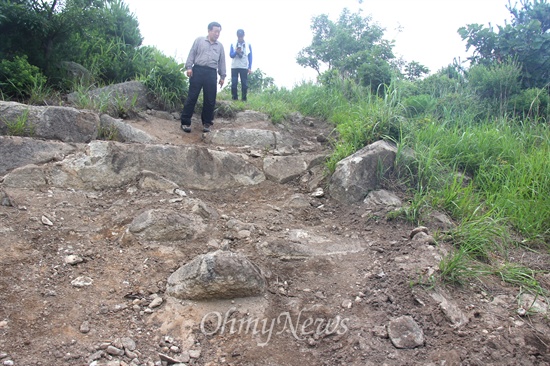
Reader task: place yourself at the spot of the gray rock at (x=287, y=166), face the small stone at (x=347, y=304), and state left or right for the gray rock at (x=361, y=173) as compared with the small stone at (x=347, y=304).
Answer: left

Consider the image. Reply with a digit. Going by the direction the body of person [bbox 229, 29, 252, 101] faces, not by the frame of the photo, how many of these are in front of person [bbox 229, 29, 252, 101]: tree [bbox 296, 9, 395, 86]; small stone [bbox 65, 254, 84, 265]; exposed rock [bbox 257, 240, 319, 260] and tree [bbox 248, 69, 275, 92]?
2

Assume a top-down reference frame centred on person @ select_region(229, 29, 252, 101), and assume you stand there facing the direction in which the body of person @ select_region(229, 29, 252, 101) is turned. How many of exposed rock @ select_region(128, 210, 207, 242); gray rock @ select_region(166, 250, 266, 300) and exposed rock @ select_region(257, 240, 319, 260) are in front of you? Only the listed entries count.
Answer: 3

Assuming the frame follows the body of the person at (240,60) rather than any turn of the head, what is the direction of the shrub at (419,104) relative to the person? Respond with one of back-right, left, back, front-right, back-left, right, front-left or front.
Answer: front-left

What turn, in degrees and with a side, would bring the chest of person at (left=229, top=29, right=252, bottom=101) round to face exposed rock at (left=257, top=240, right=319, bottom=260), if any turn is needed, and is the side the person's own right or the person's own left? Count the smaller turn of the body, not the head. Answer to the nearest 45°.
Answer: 0° — they already face it

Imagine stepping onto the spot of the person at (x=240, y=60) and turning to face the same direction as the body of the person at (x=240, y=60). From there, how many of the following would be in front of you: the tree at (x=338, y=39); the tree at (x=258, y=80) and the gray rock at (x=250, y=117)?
1

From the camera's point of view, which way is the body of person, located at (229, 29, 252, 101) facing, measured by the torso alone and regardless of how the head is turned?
toward the camera

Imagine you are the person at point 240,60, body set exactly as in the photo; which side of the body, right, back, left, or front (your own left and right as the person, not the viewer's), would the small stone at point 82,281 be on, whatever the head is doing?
front

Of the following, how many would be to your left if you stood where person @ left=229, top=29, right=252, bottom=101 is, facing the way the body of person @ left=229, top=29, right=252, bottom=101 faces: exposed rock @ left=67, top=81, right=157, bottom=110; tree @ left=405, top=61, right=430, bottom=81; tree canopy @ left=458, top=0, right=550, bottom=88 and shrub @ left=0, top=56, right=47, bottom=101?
2

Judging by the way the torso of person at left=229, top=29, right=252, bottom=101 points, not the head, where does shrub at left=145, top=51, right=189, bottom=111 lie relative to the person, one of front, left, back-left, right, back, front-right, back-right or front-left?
front-right

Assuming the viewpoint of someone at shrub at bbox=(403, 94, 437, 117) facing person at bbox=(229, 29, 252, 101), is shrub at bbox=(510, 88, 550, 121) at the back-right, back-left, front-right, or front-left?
back-right

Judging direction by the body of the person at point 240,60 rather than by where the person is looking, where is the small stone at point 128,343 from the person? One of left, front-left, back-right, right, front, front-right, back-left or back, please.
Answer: front

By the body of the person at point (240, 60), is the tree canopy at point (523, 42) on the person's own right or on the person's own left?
on the person's own left

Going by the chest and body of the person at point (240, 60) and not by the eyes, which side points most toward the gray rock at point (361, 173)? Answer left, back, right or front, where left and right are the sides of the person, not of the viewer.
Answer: front

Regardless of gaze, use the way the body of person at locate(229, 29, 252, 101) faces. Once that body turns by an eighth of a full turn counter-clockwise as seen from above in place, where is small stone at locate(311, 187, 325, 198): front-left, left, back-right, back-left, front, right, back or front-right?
front-right

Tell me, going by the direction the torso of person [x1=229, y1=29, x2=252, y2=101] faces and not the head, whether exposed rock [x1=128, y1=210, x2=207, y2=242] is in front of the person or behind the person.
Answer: in front

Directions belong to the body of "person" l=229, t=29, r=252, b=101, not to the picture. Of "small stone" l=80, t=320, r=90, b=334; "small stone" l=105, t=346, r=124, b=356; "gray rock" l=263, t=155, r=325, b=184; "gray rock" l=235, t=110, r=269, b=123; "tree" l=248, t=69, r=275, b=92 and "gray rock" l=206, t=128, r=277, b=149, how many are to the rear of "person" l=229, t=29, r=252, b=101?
1

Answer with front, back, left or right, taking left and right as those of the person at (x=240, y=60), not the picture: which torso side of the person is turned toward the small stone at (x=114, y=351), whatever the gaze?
front

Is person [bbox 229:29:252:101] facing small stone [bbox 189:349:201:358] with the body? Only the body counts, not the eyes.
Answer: yes

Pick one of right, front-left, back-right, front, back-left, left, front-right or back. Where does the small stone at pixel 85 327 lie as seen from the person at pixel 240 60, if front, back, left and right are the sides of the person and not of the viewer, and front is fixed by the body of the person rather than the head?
front

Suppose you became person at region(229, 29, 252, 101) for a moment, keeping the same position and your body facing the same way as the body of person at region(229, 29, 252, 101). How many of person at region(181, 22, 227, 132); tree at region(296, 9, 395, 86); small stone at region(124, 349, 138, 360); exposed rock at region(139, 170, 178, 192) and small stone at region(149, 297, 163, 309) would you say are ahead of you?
4

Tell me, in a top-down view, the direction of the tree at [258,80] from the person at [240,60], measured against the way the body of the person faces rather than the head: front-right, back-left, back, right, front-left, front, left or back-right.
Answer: back

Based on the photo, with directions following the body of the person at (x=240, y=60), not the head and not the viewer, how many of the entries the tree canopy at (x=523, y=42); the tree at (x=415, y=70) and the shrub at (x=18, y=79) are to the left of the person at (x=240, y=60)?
2

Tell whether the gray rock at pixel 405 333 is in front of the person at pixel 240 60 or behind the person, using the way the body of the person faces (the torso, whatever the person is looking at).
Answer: in front
